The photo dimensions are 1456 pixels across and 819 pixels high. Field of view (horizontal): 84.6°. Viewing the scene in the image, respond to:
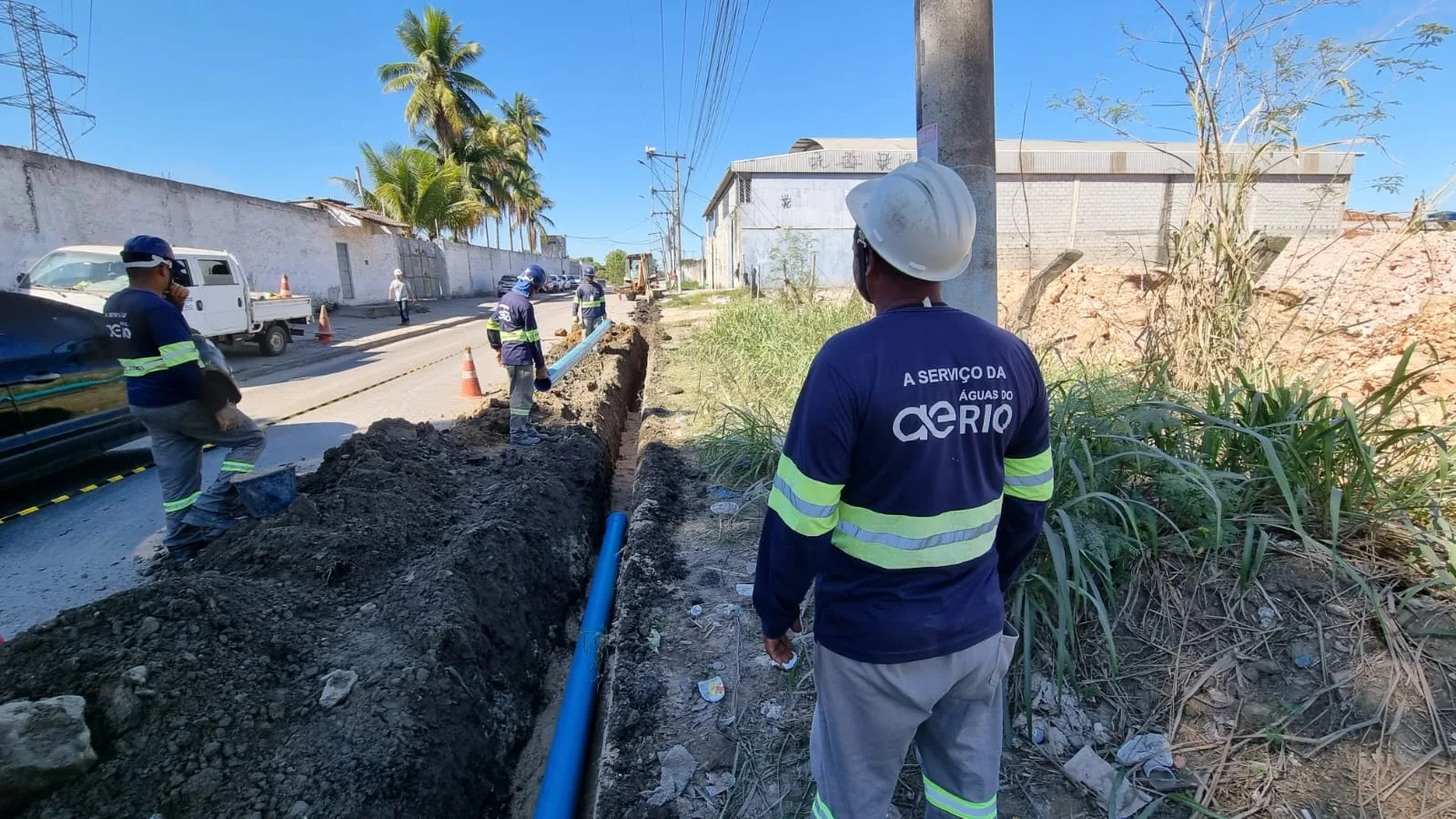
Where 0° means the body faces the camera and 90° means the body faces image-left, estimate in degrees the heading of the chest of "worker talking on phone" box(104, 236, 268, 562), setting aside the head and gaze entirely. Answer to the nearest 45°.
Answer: approximately 225°

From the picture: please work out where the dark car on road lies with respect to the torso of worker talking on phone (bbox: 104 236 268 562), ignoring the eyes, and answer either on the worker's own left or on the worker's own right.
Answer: on the worker's own left

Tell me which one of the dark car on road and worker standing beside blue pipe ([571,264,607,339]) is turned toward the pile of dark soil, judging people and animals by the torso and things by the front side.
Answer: the worker standing beside blue pipe

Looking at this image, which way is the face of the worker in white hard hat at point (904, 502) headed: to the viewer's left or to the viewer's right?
to the viewer's left

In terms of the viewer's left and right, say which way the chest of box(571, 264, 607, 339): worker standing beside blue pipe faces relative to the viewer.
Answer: facing the viewer

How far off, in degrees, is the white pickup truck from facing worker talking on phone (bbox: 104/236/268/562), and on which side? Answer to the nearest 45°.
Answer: approximately 45° to its left

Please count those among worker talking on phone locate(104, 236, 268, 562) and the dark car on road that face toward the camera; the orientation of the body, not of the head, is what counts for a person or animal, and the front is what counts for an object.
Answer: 0

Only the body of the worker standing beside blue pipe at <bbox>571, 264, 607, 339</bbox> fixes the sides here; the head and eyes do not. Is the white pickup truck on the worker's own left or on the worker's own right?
on the worker's own right

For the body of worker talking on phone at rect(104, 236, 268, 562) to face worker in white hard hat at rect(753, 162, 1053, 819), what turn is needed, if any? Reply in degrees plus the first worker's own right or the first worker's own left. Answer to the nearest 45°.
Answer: approximately 135° to the first worker's own right

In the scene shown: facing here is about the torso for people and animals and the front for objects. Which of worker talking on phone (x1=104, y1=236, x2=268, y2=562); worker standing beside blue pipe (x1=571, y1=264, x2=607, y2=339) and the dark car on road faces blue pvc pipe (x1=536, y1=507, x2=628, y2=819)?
worker standing beside blue pipe (x1=571, y1=264, x2=607, y2=339)

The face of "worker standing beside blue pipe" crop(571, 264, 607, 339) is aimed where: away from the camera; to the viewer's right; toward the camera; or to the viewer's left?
toward the camera
